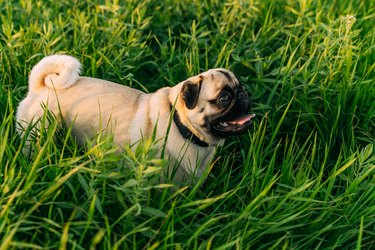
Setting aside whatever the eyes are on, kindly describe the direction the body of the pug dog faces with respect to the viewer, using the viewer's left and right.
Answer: facing to the right of the viewer
